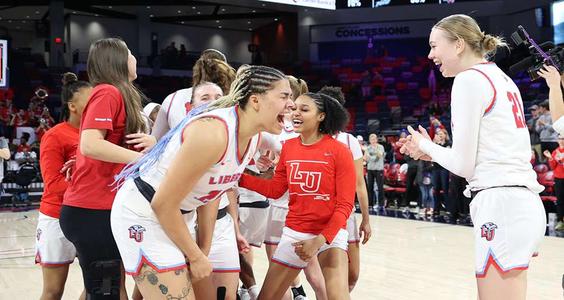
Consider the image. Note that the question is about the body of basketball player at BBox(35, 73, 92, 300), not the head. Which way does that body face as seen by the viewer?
to the viewer's right

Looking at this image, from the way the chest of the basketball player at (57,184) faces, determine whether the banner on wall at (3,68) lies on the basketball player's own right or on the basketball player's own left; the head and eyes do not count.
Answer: on the basketball player's own left

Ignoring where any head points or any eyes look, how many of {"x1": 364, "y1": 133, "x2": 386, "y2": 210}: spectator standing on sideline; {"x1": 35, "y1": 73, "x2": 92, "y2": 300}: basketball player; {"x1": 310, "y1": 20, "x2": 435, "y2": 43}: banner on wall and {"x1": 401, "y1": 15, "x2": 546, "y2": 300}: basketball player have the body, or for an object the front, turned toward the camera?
2

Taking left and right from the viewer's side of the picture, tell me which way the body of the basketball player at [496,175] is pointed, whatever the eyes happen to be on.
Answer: facing to the left of the viewer

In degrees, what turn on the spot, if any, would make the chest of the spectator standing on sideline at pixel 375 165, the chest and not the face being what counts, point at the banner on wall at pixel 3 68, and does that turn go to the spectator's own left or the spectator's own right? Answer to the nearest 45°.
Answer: approximately 45° to the spectator's own right

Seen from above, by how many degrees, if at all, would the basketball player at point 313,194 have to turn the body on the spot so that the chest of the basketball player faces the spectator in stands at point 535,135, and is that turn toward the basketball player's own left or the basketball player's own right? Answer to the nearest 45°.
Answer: approximately 180°

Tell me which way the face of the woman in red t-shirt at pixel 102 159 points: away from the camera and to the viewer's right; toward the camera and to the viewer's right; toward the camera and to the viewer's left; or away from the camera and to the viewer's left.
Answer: away from the camera and to the viewer's right

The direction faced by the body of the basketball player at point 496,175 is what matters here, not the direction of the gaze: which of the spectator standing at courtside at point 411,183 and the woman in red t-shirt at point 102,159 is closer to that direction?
the woman in red t-shirt

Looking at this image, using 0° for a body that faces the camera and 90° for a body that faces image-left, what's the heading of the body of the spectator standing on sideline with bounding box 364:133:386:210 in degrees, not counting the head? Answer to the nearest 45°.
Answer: approximately 0°
